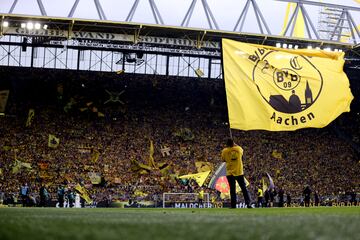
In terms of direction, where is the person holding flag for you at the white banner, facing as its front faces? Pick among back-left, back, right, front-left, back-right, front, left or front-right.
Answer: front

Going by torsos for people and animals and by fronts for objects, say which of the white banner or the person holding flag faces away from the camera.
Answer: the person holding flag

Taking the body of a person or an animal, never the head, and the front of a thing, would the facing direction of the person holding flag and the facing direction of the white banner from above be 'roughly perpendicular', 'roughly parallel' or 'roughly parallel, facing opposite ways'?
roughly parallel, facing opposite ways

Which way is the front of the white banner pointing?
toward the camera

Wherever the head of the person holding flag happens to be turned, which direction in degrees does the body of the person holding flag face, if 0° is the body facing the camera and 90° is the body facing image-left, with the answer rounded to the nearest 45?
approximately 180°

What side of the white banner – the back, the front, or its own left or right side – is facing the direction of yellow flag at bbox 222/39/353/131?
front
